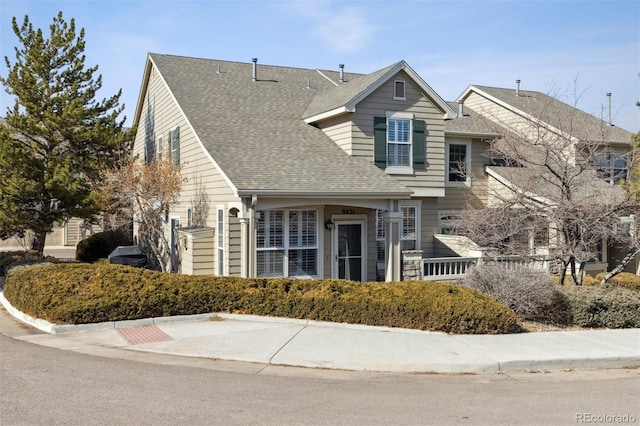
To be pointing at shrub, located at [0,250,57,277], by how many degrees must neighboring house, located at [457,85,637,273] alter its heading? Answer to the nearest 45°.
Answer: approximately 135° to its right

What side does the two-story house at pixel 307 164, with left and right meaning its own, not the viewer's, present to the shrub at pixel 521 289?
front

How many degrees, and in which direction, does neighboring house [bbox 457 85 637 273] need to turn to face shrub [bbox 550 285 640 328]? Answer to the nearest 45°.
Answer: approximately 45° to its right

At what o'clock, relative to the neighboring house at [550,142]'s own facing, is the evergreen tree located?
The evergreen tree is roughly at 4 o'clock from the neighboring house.

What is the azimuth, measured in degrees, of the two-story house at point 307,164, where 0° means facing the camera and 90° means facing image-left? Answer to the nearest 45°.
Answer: approximately 315°

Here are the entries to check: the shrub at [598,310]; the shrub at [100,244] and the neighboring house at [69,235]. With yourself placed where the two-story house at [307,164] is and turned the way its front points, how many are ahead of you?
1

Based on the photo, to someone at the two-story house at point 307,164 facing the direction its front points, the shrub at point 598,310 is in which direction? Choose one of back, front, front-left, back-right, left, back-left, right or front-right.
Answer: front
